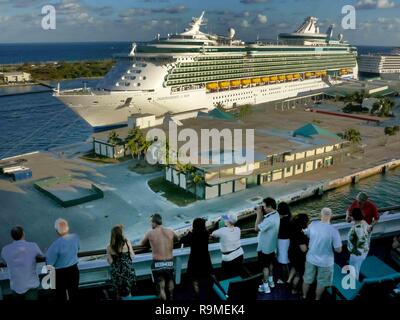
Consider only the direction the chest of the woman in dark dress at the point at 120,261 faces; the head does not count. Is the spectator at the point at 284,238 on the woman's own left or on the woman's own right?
on the woman's own right

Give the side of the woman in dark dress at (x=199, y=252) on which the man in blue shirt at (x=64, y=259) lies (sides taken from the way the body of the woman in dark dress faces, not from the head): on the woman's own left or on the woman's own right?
on the woman's own left

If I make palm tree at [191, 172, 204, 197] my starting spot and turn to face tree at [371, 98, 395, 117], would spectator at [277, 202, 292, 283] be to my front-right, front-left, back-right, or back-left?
back-right

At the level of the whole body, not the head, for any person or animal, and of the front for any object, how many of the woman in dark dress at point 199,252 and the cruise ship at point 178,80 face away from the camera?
1

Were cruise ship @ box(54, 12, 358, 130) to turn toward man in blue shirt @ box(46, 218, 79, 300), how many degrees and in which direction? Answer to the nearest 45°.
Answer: approximately 45° to its left

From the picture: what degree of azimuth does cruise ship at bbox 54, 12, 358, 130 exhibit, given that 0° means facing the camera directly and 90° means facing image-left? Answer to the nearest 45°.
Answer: approximately 45°

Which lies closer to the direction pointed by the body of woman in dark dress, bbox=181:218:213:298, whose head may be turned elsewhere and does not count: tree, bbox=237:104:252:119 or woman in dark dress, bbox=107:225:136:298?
the tree

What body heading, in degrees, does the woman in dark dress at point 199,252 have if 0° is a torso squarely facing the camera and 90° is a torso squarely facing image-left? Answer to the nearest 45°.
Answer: approximately 180°

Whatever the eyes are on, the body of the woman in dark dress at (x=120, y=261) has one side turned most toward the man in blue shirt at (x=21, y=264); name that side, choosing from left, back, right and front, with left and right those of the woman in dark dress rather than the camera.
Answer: left

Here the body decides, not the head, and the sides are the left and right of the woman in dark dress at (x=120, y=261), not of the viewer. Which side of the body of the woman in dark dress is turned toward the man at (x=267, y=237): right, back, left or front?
right

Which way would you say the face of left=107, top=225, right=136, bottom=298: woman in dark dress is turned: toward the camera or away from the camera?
away from the camera

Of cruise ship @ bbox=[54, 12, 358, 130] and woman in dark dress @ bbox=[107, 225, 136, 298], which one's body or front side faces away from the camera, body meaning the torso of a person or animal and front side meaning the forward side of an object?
the woman in dark dress

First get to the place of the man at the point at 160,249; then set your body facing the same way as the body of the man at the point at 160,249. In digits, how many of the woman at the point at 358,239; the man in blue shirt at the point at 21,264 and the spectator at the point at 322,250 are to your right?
2

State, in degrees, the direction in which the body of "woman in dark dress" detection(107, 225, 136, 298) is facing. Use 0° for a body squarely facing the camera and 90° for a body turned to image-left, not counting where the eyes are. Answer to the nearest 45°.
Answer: approximately 180°
